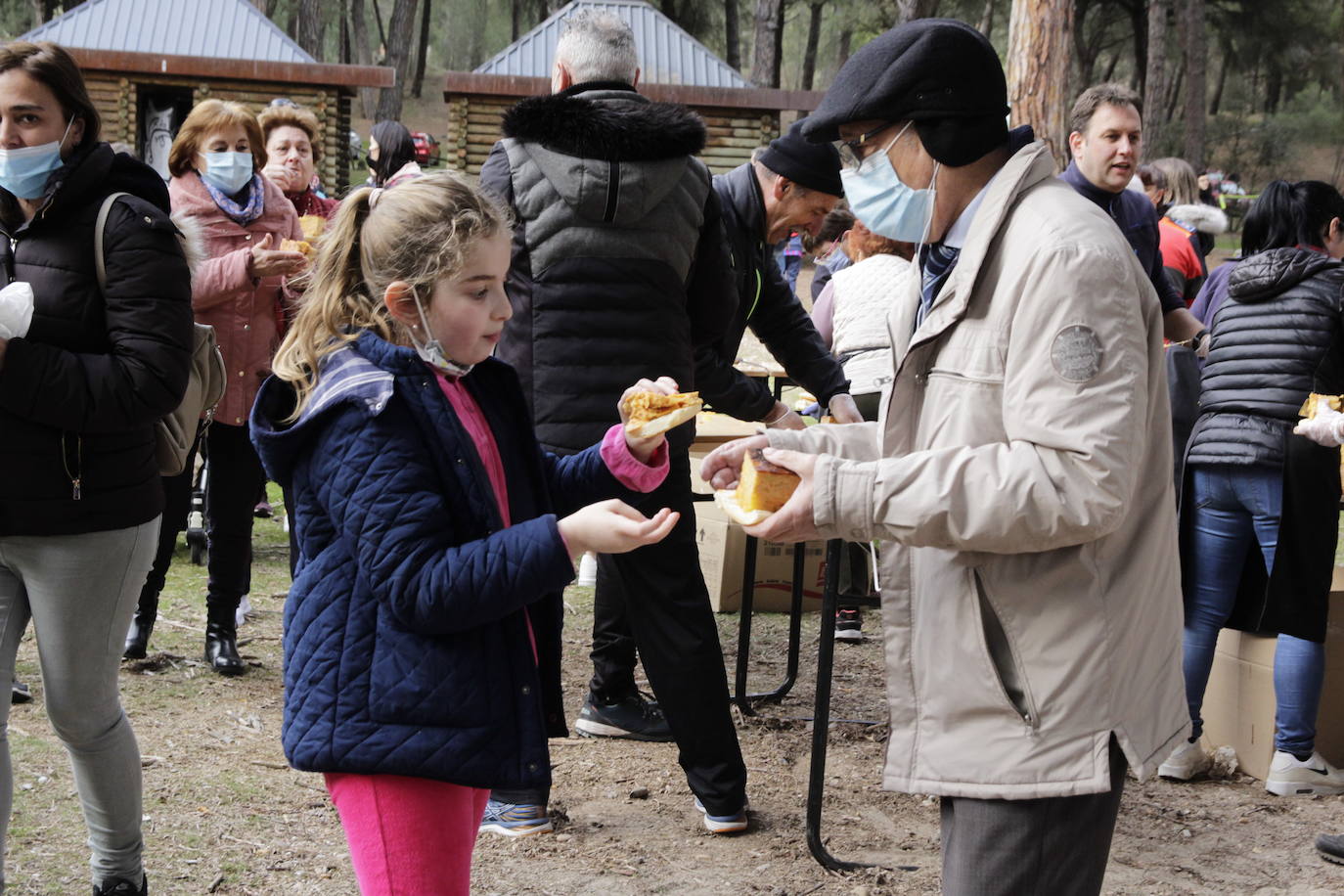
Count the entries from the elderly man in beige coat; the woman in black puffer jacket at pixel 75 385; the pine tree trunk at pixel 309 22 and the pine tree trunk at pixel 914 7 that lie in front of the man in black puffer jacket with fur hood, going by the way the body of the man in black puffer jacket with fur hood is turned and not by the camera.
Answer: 2

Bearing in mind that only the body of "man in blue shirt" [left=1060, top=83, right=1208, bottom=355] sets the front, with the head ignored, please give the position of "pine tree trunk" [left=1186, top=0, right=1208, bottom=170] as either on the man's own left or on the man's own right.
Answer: on the man's own left

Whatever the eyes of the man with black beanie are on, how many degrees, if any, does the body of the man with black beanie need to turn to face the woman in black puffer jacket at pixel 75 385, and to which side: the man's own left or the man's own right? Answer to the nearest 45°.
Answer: approximately 135° to the man's own right

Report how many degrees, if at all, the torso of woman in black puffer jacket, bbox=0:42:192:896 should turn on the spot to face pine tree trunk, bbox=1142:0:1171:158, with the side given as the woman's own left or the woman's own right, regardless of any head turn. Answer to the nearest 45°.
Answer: approximately 180°

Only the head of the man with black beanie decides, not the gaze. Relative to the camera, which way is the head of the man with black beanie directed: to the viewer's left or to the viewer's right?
to the viewer's right

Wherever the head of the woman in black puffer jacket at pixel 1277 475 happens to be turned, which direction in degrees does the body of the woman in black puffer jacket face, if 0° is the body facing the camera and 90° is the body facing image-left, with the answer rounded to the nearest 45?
approximately 225°

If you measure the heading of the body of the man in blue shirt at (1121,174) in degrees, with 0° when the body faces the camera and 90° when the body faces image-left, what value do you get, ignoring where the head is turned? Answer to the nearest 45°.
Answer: approximately 315°

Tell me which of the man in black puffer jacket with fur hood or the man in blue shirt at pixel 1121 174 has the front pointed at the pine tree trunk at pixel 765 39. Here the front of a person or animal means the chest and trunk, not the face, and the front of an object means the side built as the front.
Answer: the man in black puffer jacket with fur hood

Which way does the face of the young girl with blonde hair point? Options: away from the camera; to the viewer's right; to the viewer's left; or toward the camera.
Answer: to the viewer's right

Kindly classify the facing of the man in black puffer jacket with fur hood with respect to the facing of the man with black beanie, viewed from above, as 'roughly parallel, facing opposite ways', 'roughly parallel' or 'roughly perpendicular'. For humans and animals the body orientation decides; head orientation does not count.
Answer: roughly perpendicular

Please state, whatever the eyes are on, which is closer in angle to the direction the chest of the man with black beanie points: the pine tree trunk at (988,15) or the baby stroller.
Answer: the pine tree trunk
